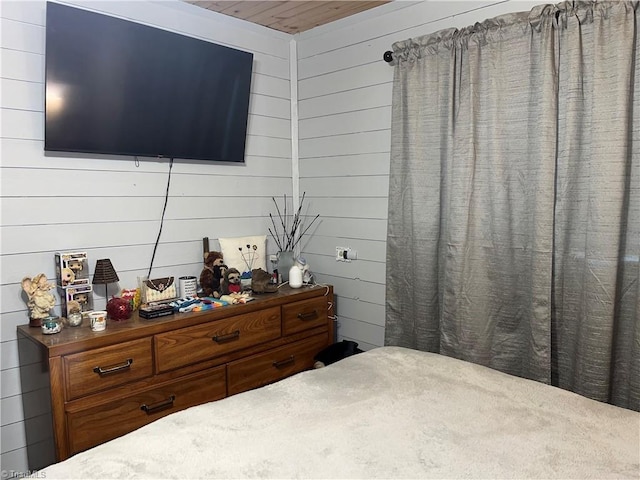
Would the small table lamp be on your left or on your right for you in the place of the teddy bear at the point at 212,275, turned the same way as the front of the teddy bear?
on your right

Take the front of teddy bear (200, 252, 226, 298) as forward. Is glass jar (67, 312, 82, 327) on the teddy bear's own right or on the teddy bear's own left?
on the teddy bear's own right

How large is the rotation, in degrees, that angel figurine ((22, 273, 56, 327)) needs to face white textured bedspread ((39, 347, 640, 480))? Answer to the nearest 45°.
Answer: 0° — it already faces it
